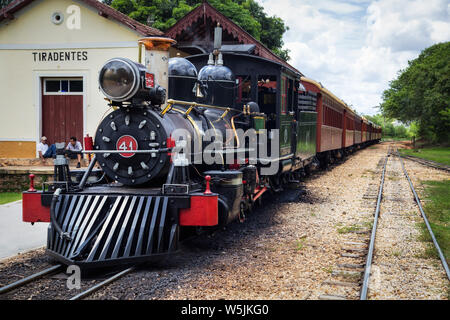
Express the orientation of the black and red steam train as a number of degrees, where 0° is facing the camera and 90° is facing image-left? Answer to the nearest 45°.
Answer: approximately 45°

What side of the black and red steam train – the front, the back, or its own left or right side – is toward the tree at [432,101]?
back

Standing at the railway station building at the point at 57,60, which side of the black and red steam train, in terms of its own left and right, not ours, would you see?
right

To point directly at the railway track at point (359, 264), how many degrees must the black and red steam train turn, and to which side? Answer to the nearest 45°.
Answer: approximately 135° to its left

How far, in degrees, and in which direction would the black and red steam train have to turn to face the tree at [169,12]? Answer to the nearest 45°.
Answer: approximately 135° to its right
